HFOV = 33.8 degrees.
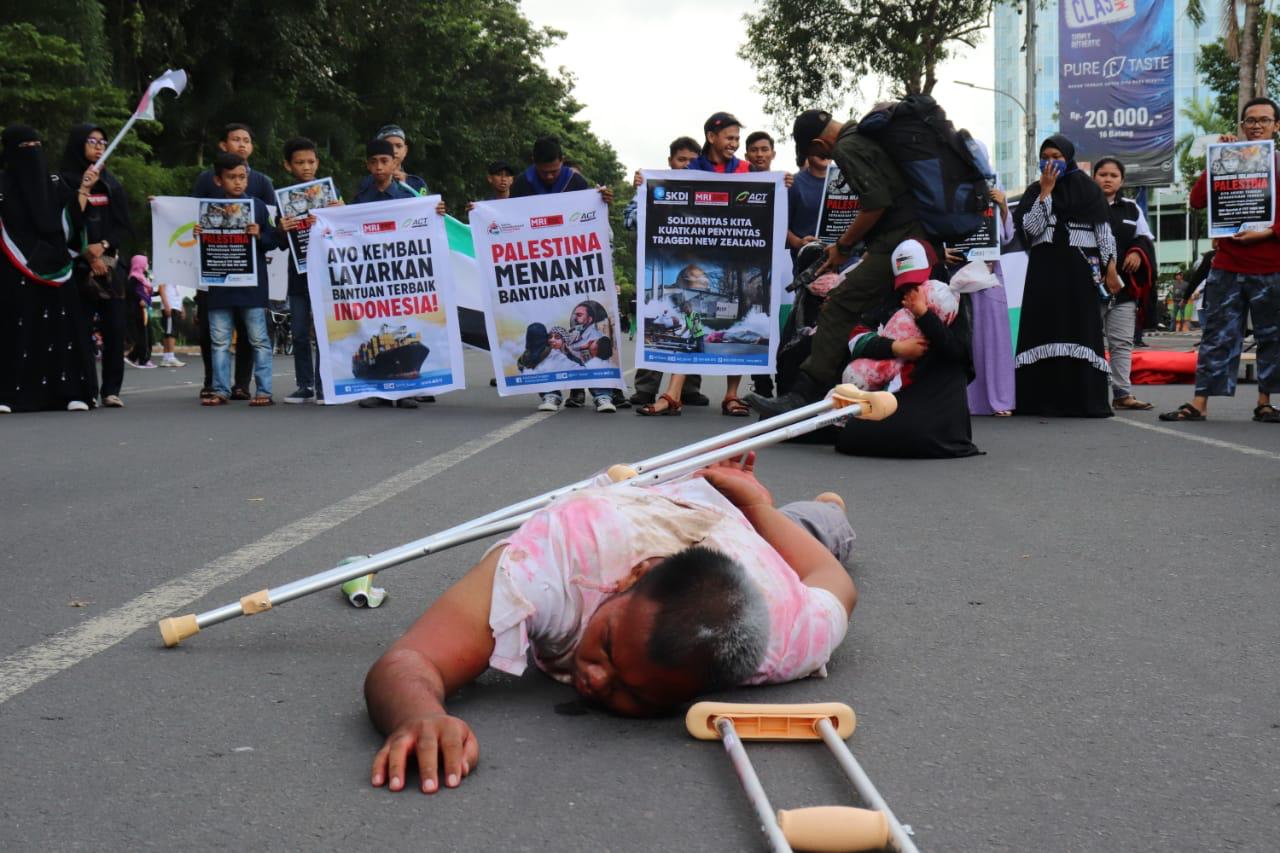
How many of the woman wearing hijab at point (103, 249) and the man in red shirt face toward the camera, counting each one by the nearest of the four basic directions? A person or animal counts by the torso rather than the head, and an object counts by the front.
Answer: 2

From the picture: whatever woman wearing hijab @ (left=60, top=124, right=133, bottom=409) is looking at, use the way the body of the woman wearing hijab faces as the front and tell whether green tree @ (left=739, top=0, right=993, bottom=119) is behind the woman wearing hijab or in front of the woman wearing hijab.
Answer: behind

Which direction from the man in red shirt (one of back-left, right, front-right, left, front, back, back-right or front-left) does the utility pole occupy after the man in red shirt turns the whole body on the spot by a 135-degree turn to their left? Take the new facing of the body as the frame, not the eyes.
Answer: front-left

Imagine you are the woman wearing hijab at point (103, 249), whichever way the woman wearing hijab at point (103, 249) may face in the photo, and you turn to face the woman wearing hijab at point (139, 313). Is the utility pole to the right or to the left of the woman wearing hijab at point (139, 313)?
right

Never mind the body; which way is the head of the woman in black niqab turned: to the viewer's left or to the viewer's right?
to the viewer's right

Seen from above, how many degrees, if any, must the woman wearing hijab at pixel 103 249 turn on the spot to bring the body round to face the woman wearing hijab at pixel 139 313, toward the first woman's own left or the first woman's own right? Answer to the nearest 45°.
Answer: approximately 180°

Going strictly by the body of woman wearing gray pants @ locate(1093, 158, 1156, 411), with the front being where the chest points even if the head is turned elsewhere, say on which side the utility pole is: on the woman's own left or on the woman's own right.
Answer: on the woman's own right

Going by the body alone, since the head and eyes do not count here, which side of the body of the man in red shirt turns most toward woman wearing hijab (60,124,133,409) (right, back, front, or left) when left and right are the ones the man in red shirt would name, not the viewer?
right

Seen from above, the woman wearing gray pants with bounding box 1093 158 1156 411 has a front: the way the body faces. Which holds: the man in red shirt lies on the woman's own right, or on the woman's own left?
on the woman's own left
